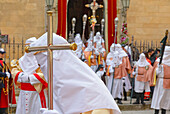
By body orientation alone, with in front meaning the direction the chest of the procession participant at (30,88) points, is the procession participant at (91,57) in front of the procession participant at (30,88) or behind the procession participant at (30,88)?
behind

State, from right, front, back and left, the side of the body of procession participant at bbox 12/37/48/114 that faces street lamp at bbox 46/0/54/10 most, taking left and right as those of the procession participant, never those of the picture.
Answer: back

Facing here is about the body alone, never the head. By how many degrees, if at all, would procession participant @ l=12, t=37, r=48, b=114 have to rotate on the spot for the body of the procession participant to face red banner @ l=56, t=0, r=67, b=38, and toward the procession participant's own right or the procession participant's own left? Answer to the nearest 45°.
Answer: approximately 180°

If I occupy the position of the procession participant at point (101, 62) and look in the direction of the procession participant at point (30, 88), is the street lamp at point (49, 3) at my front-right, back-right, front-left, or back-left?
back-right

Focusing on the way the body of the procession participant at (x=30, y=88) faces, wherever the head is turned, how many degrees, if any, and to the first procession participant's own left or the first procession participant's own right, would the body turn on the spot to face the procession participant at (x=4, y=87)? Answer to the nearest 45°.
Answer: approximately 180°

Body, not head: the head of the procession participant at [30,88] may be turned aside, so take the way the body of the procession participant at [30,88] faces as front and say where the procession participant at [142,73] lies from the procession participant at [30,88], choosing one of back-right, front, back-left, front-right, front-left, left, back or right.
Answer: back-left

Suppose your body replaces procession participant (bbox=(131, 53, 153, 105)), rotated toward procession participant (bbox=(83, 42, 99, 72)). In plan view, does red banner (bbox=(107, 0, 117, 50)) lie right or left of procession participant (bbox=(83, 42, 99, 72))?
right

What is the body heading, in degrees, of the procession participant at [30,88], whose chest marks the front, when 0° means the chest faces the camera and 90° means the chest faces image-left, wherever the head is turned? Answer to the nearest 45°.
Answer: approximately 0°

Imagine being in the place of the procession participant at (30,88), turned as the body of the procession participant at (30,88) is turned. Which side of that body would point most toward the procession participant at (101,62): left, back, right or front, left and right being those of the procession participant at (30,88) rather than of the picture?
back
